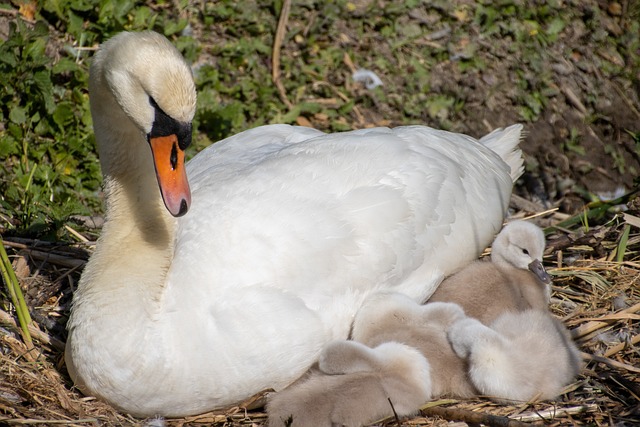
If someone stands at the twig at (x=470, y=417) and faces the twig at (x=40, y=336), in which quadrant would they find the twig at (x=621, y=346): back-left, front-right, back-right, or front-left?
back-right

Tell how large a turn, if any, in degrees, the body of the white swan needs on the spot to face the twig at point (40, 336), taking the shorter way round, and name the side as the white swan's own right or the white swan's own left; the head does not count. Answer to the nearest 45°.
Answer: approximately 45° to the white swan's own right

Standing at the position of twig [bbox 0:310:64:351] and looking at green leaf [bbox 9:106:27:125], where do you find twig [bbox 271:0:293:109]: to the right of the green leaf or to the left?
right

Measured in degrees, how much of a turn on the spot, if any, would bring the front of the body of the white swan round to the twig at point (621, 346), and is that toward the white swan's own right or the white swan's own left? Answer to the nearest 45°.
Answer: approximately 135° to the white swan's own left

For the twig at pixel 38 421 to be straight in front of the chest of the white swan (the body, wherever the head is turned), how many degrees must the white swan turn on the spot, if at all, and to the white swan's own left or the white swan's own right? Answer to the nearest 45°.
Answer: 0° — it already faces it

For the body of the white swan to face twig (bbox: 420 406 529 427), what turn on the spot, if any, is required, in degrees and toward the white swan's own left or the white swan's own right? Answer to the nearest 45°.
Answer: approximately 90° to the white swan's own left

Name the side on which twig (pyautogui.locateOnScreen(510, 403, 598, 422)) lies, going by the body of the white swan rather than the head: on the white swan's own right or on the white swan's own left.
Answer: on the white swan's own left

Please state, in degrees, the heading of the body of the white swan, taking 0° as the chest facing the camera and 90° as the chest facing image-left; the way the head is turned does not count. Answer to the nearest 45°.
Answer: approximately 45°
